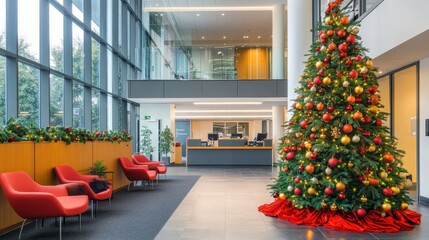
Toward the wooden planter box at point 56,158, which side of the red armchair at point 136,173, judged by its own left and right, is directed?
right

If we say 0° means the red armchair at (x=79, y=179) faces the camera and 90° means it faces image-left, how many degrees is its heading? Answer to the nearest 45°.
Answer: approximately 270°

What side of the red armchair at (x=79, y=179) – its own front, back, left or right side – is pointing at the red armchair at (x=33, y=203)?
right

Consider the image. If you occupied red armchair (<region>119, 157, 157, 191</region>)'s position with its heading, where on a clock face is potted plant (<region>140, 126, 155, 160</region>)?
The potted plant is roughly at 9 o'clock from the red armchair.

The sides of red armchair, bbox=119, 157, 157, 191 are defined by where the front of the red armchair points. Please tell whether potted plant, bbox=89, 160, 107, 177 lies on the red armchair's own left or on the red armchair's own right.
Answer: on the red armchair's own right

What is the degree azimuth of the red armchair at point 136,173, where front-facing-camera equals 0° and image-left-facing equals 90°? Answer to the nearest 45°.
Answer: approximately 270°

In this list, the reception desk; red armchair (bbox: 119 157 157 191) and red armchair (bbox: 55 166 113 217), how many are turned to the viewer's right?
2

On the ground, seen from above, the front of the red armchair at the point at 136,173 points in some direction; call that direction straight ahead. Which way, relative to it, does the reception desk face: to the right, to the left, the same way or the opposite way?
to the right

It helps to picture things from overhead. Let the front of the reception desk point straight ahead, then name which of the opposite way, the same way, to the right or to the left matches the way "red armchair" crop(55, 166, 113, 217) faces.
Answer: to the left
